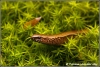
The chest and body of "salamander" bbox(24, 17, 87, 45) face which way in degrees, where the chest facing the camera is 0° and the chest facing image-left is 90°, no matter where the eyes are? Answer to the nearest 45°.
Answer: approximately 90°
